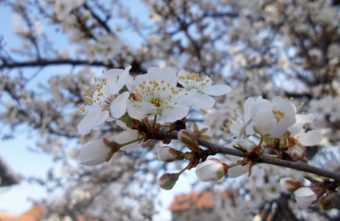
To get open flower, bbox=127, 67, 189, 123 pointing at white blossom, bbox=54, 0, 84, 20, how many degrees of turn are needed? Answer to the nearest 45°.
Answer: approximately 180°

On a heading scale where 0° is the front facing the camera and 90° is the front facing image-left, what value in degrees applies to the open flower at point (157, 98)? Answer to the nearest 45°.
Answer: approximately 0°
